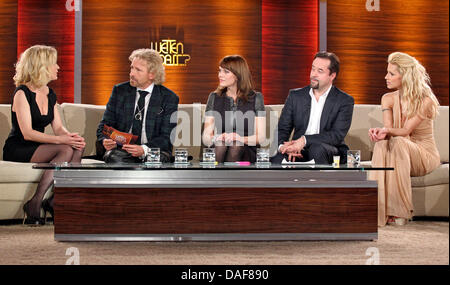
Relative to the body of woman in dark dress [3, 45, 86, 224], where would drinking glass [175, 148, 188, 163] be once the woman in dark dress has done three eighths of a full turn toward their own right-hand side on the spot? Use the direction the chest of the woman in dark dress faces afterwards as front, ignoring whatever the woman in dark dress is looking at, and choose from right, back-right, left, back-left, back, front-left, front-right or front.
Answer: back-left

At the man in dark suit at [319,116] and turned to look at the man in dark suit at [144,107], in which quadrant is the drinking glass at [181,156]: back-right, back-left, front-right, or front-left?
front-left

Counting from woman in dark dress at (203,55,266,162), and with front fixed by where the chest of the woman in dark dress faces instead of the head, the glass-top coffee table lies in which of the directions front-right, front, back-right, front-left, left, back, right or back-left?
front

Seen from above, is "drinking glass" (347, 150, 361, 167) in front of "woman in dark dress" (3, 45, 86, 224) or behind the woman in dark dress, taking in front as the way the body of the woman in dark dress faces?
in front

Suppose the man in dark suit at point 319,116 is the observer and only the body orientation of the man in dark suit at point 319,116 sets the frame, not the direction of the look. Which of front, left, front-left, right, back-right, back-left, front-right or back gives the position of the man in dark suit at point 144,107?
front-right

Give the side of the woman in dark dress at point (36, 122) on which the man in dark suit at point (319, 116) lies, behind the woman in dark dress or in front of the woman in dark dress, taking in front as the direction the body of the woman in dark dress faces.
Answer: in front

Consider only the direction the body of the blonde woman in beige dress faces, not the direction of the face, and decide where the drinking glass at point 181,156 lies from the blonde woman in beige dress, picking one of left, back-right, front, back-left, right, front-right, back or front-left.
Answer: front

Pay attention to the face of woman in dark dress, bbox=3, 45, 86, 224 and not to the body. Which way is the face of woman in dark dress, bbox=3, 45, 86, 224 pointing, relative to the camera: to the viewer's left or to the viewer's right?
to the viewer's right

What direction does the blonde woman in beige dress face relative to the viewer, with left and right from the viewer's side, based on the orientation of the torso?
facing the viewer and to the left of the viewer

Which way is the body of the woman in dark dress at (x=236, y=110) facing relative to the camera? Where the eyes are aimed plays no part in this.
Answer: toward the camera

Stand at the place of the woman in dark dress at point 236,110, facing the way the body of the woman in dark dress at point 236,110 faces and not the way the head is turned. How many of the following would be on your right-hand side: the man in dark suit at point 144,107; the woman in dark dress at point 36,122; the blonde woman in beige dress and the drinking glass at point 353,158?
2

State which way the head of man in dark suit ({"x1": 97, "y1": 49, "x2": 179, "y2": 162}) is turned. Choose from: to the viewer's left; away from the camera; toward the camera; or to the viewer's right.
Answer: to the viewer's left

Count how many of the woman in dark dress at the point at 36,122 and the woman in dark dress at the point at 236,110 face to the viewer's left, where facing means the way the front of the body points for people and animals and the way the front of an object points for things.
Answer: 0

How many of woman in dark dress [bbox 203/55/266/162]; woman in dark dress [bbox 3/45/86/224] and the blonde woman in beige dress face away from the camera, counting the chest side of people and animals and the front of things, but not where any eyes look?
0

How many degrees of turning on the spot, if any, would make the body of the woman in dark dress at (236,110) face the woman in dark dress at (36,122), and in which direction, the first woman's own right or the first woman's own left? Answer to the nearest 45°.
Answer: approximately 90° to the first woman's own right

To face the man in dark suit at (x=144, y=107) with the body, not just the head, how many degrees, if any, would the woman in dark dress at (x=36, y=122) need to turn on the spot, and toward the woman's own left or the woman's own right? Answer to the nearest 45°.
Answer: approximately 45° to the woman's own left
